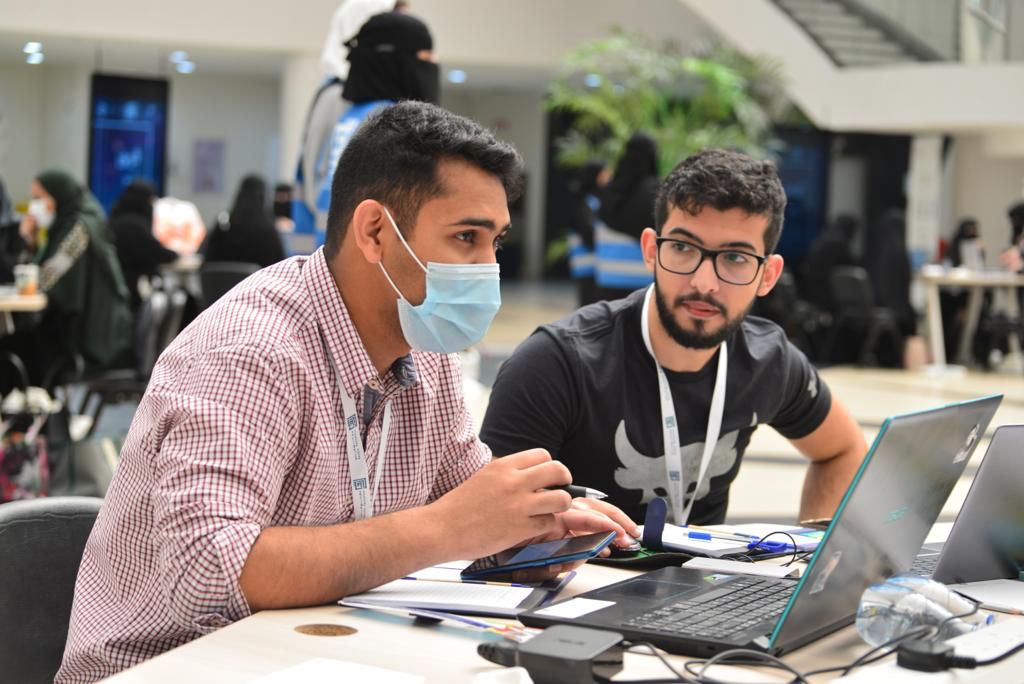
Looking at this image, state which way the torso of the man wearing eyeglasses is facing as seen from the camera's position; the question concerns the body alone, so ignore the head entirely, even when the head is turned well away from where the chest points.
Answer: toward the camera

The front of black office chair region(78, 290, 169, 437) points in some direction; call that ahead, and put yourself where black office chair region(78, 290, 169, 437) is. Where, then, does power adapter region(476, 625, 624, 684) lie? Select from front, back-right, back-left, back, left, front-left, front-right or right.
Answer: left

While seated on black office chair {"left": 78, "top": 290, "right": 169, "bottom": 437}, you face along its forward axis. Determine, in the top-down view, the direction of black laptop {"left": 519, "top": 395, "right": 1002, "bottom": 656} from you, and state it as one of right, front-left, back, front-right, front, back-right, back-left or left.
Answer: left

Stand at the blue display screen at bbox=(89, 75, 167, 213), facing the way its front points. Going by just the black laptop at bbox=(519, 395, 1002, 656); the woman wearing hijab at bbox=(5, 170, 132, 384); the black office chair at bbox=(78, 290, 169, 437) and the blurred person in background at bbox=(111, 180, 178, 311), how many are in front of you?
4

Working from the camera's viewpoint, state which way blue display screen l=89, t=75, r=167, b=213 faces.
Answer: facing the viewer

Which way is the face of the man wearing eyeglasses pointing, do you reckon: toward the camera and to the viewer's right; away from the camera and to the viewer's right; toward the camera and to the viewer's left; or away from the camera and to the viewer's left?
toward the camera and to the viewer's left

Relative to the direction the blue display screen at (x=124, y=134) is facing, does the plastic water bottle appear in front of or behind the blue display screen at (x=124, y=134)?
in front

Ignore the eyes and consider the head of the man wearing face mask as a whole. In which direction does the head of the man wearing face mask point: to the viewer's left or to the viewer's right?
to the viewer's right

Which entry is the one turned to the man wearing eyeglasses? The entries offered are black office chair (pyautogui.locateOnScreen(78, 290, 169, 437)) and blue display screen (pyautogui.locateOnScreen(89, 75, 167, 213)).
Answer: the blue display screen

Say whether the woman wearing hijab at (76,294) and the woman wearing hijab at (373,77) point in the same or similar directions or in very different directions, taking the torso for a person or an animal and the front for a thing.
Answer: very different directions

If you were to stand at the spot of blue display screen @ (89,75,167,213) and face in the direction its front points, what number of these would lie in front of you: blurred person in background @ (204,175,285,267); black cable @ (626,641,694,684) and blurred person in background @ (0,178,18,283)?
3
